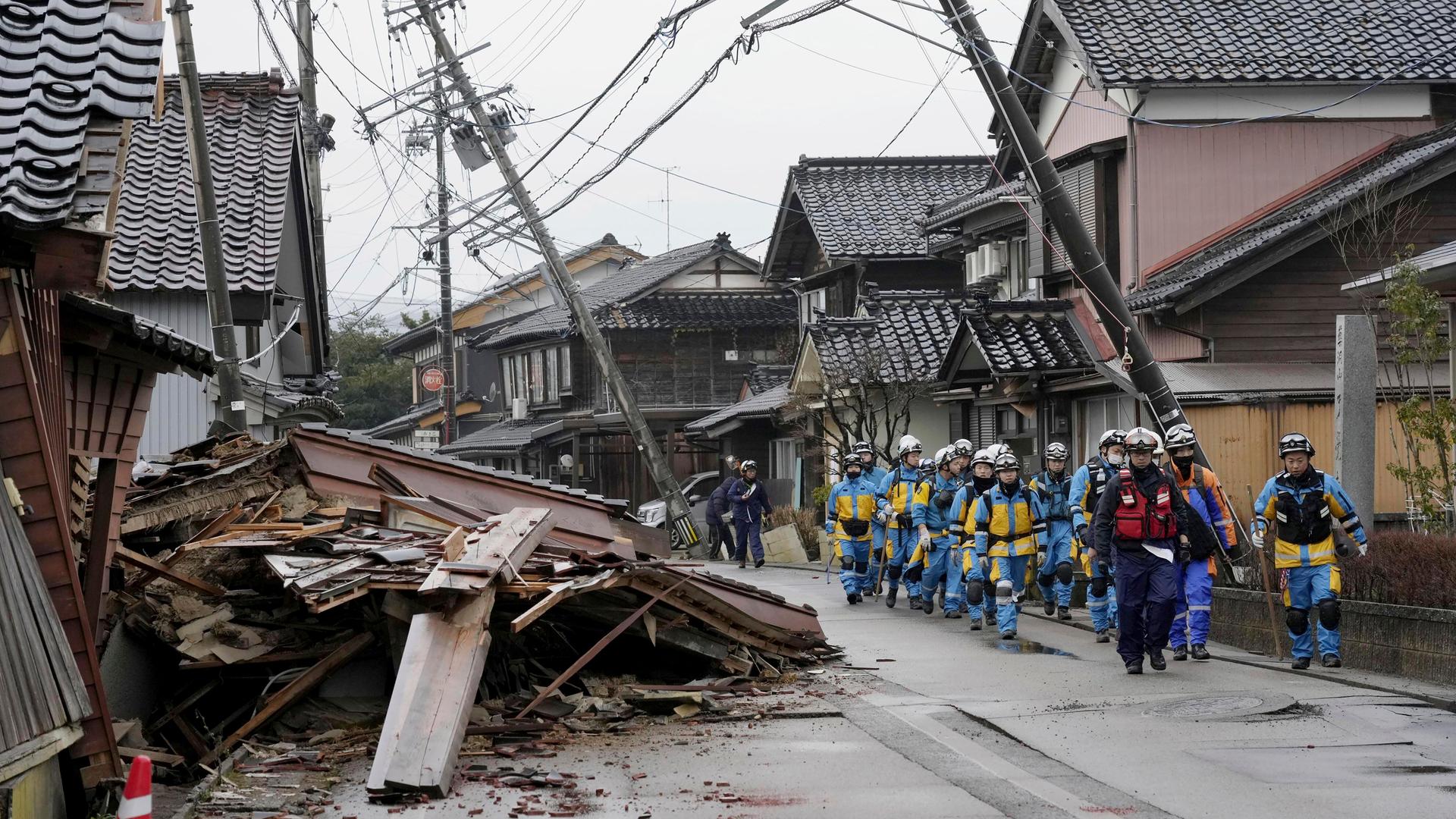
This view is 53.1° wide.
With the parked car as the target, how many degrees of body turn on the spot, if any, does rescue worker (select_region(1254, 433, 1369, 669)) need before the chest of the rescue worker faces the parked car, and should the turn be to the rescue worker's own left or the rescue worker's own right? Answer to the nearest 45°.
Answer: approximately 135° to the rescue worker's own right

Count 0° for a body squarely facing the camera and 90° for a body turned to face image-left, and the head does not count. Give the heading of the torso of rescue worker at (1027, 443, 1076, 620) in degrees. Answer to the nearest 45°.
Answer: approximately 0°

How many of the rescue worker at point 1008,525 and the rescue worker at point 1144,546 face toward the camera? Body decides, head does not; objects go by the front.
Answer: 2

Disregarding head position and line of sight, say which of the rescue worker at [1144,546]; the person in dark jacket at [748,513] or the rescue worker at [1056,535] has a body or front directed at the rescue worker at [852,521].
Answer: the person in dark jacket

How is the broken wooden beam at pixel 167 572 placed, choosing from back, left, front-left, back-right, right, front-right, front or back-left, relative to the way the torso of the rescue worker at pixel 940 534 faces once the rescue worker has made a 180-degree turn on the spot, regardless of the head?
left

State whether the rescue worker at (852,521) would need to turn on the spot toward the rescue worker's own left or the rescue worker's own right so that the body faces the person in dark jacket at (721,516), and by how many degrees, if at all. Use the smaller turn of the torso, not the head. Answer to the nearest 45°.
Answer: approximately 180°

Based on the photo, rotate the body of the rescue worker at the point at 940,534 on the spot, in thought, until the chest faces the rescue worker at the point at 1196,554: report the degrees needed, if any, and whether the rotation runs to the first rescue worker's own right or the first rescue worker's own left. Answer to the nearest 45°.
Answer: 0° — they already face them

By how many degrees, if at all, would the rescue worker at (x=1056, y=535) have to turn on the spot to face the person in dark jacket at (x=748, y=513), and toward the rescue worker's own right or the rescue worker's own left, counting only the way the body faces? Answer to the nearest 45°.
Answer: approximately 135° to the rescue worker's own right
